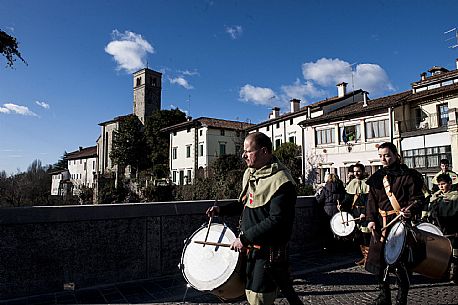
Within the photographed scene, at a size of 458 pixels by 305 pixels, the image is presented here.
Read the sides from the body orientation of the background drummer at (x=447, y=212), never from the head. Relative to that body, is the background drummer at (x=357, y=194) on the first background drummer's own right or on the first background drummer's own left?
on the first background drummer's own right

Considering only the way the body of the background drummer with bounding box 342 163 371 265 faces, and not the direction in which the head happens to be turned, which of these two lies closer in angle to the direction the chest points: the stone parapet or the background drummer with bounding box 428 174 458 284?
the stone parapet

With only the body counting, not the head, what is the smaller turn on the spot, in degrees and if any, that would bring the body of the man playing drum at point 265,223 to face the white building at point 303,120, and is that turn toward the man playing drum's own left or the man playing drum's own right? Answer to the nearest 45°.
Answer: approximately 90° to the man playing drum's own right

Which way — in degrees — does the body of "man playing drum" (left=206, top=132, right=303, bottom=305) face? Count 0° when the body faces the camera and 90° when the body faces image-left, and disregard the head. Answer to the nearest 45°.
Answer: approximately 90°

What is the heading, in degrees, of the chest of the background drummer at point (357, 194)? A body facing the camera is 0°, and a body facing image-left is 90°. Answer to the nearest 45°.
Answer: approximately 45°

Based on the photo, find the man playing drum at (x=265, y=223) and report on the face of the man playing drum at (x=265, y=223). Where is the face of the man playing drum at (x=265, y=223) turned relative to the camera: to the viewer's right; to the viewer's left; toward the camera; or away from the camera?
to the viewer's left

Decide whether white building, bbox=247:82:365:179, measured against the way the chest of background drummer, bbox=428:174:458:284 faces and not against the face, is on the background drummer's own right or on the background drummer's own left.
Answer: on the background drummer's own right

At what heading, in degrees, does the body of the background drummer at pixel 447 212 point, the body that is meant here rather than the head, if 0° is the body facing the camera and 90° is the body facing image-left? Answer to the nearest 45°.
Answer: approximately 45°
